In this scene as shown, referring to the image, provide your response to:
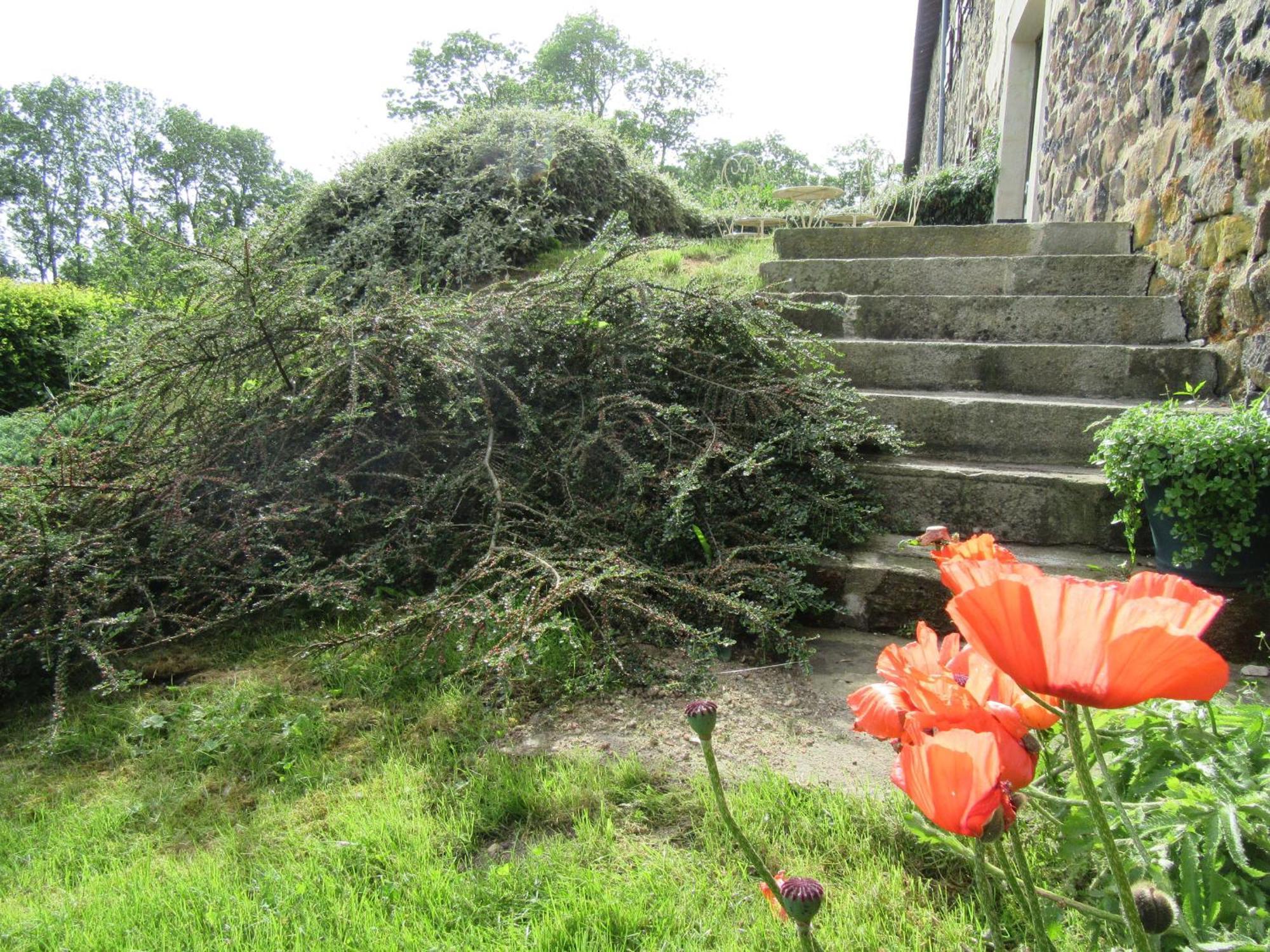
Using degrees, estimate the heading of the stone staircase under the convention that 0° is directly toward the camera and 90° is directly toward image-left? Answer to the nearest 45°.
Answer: approximately 0°

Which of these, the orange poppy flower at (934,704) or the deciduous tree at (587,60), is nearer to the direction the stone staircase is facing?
the orange poppy flower

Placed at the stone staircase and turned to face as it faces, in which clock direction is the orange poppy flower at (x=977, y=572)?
The orange poppy flower is roughly at 12 o'clock from the stone staircase.

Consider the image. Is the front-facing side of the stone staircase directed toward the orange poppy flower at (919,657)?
yes

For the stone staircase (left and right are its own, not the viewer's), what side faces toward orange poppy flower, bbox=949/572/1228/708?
front

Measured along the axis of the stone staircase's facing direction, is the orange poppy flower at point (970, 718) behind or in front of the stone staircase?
in front

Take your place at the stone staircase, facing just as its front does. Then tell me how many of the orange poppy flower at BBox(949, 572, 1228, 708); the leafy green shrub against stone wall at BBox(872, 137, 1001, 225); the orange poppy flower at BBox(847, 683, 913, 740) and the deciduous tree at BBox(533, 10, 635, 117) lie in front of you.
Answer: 2

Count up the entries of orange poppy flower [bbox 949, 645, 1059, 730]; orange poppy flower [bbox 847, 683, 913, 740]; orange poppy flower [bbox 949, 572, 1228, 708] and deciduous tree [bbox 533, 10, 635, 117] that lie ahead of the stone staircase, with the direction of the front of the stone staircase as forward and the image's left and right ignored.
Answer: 3

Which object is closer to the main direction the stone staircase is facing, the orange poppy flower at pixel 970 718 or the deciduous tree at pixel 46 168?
the orange poppy flower

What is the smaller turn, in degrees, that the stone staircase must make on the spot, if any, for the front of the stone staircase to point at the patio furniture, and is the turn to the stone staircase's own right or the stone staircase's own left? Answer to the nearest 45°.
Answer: approximately 135° to the stone staircase's own right

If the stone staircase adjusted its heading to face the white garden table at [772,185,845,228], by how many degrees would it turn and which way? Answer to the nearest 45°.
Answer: approximately 180°

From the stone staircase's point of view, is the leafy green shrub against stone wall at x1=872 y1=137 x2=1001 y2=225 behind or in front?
behind

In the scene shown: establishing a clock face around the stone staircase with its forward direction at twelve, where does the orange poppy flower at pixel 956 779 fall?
The orange poppy flower is roughly at 12 o'clock from the stone staircase.

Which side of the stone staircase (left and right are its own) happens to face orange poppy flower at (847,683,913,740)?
front

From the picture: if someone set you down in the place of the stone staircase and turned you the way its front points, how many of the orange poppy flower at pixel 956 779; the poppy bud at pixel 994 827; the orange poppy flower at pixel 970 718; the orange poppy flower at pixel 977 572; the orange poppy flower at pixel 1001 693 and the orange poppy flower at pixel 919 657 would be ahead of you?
6

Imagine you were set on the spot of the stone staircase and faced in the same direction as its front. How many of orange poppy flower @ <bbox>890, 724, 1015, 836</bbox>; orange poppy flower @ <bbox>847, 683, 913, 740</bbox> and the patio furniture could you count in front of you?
2
